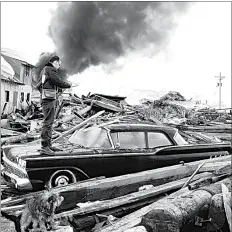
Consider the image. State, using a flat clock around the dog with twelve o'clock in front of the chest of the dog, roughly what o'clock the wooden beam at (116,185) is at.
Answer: The wooden beam is roughly at 11 o'clock from the dog.

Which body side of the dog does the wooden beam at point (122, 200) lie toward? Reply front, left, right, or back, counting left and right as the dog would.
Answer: front

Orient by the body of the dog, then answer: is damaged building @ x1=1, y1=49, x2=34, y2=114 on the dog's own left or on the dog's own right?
on the dog's own left

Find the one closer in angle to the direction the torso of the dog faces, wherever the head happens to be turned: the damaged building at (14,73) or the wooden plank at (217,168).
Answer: the wooden plank

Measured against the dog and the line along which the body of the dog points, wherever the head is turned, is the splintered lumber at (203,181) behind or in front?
in front

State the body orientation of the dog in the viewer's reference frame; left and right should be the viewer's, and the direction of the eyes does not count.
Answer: facing to the right of the viewer
